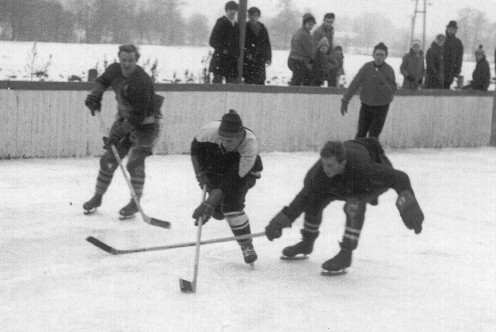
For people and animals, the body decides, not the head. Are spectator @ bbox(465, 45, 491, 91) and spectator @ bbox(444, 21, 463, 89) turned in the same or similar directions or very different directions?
same or similar directions

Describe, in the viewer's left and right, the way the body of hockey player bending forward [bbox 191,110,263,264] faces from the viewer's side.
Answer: facing the viewer

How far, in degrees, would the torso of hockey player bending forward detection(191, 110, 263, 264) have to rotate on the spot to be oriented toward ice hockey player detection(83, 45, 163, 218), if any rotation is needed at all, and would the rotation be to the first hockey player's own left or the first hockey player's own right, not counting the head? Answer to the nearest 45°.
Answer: approximately 135° to the first hockey player's own right

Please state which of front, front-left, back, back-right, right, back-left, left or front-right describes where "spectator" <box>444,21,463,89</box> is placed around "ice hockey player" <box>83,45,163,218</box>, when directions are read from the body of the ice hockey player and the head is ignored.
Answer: back

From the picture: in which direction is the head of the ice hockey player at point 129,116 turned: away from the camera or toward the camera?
toward the camera

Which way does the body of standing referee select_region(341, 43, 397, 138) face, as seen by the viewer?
toward the camera

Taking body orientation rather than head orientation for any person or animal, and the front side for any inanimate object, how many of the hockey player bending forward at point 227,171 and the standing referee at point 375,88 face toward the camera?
2

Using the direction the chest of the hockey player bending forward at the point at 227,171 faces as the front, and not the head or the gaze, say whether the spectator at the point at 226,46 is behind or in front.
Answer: behind
